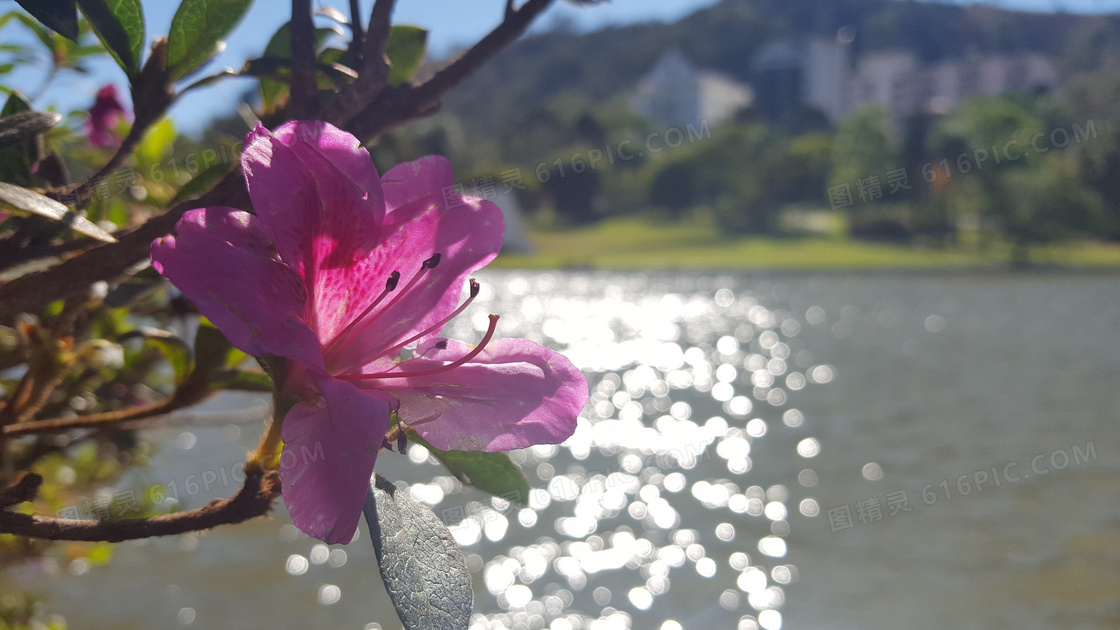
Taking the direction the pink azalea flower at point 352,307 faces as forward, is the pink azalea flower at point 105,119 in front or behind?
behind

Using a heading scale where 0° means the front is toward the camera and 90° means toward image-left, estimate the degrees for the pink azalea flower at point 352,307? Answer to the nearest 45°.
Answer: approximately 315°
